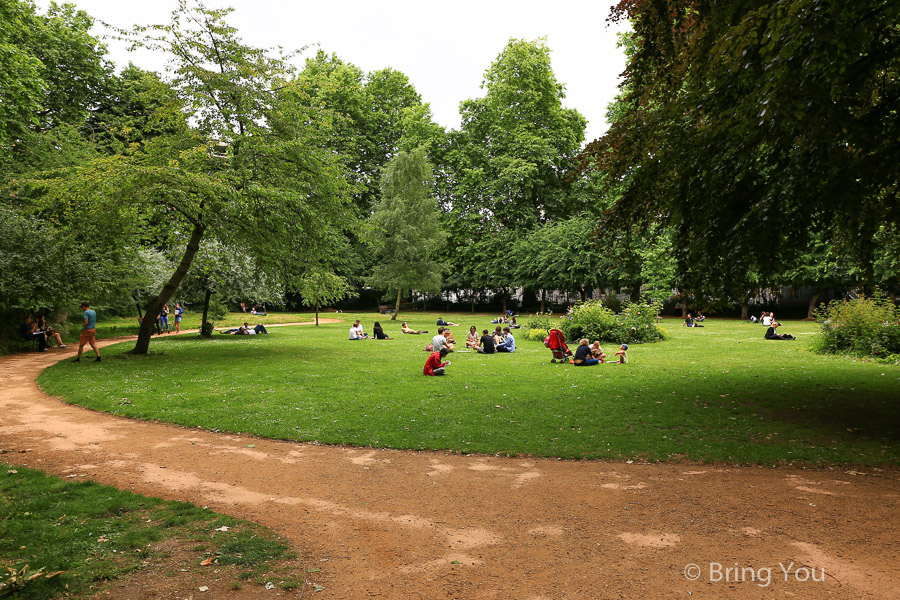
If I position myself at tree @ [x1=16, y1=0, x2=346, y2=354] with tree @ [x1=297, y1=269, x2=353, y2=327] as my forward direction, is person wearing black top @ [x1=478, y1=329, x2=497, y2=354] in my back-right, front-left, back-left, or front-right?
front-right

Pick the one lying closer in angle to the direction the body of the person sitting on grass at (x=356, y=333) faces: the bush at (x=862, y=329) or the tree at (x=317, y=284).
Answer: the bush

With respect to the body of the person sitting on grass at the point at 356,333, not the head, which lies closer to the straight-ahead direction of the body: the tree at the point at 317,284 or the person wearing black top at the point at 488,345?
the person wearing black top

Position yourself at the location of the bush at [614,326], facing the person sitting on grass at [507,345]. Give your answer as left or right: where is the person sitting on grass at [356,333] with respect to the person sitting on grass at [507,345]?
right

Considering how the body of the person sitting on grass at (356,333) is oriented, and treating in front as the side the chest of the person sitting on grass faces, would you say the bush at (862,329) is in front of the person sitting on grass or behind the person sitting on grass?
in front

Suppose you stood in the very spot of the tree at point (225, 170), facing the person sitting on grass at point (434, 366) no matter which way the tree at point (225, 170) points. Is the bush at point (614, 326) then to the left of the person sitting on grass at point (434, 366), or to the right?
left

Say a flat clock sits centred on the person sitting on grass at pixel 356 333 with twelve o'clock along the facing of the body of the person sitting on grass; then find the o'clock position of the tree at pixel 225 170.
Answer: The tree is roughly at 4 o'clock from the person sitting on grass.

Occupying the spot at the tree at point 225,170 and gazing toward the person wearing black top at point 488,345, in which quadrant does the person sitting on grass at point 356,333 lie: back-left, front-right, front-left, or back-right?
front-left
